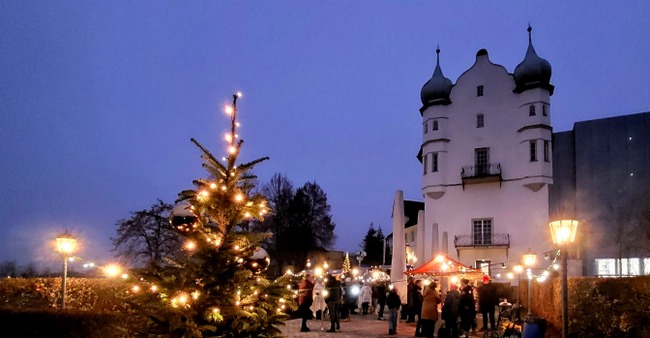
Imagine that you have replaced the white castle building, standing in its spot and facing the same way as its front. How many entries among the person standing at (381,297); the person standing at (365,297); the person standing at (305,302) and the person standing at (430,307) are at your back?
0

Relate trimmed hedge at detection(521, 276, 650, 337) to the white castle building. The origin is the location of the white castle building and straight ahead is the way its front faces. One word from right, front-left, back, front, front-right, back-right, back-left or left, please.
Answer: front

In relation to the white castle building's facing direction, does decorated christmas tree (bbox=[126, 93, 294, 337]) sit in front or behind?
in front

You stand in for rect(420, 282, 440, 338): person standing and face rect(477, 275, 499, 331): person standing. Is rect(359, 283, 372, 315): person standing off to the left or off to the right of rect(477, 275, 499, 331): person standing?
left

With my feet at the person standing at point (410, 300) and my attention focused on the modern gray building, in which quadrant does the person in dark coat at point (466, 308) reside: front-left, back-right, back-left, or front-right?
back-right

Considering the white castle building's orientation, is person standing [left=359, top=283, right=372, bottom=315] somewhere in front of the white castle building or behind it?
in front

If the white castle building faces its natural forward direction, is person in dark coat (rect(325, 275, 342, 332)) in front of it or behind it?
in front

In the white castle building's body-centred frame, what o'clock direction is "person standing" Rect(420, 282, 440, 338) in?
The person standing is roughly at 12 o'clock from the white castle building.

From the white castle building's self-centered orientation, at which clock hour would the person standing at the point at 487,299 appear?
The person standing is roughly at 12 o'clock from the white castle building.

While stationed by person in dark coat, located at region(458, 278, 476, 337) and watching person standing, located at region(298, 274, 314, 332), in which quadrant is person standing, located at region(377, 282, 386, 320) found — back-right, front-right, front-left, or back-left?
front-right

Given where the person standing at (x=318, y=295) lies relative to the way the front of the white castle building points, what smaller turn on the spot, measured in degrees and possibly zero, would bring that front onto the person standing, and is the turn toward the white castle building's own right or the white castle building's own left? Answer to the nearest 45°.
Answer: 0° — it already faces them

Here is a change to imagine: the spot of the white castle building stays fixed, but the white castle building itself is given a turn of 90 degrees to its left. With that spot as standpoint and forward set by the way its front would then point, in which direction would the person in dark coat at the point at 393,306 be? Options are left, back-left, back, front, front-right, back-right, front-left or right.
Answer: right

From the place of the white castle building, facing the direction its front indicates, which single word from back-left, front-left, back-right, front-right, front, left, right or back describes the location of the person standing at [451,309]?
front

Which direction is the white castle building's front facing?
toward the camera

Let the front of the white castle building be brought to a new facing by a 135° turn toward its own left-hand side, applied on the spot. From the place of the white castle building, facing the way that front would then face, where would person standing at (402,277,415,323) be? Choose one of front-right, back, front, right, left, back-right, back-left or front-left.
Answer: back-right

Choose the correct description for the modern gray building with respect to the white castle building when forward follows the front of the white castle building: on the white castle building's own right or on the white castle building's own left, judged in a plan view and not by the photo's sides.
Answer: on the white castle building's own left

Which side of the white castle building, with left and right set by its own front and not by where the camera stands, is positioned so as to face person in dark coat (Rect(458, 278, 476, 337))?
front
